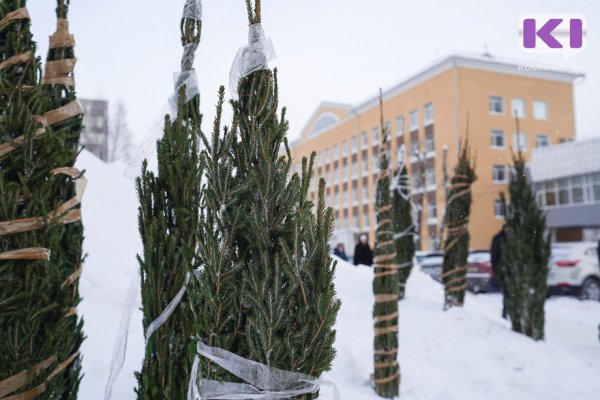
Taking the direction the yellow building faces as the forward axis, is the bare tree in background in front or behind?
in front

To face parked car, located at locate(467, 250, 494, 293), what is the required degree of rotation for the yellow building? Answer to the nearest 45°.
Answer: approximately 45° to its left

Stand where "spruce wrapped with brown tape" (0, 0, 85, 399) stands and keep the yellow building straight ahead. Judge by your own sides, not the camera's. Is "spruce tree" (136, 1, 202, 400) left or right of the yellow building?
right

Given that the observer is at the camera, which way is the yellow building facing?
facing the viewer and to the left of the viewer

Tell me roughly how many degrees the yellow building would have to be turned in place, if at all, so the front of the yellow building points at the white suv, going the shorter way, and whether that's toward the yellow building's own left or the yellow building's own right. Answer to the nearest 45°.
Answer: approximately 45° to the yellow building's own left

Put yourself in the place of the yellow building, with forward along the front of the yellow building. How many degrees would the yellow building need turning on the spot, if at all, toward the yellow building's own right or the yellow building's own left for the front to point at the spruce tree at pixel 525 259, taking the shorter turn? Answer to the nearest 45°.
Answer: approximately 45° to the yellow building's own left

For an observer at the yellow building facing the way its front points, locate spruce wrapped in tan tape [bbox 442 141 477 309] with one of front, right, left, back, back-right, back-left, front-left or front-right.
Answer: front-left

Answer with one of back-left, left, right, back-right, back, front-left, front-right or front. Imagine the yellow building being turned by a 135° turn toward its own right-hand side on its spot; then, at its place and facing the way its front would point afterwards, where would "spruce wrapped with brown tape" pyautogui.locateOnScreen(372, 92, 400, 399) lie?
back

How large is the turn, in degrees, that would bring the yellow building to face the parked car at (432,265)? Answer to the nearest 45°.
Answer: approximately 45° to its left
